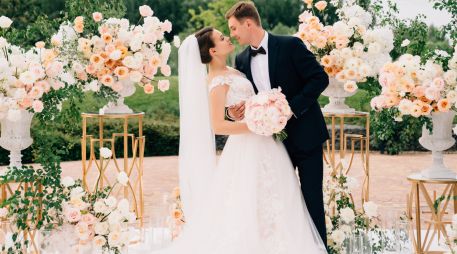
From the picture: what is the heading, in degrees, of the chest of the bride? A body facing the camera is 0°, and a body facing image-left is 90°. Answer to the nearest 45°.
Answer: approximately 270°

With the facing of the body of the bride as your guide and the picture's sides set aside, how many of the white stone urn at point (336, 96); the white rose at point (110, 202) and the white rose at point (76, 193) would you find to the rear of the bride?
2

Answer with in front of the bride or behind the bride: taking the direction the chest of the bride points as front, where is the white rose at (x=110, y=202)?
behind

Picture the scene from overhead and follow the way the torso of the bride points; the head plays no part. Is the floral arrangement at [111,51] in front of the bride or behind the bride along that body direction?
behind

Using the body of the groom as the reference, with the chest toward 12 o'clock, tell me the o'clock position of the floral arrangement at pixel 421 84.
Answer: The floral arrangement is roughly at 7 o'clock from the groom.

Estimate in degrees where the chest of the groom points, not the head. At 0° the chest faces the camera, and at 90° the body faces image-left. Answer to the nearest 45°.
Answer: approximately 45°

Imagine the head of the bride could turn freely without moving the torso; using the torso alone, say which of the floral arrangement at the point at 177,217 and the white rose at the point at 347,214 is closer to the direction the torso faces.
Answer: the white rose

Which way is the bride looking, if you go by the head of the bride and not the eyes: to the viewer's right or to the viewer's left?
to the viewer's right
